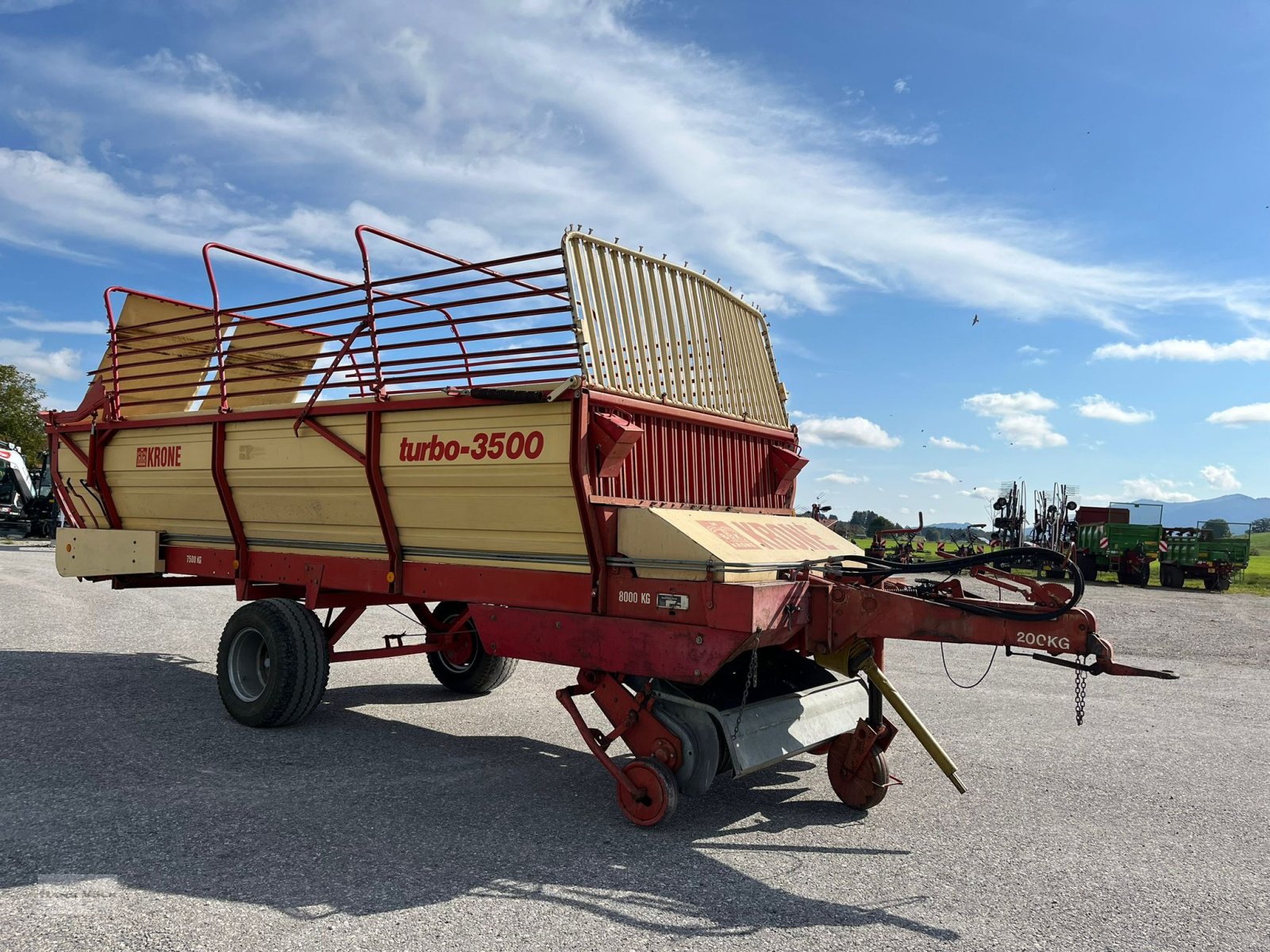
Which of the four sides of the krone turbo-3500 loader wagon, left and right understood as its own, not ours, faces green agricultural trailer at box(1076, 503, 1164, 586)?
left

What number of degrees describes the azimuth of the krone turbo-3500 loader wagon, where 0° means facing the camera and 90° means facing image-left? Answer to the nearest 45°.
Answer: approximately 315°

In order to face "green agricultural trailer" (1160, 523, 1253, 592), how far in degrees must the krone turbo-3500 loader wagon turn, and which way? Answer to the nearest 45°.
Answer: approximately 90° to its left
